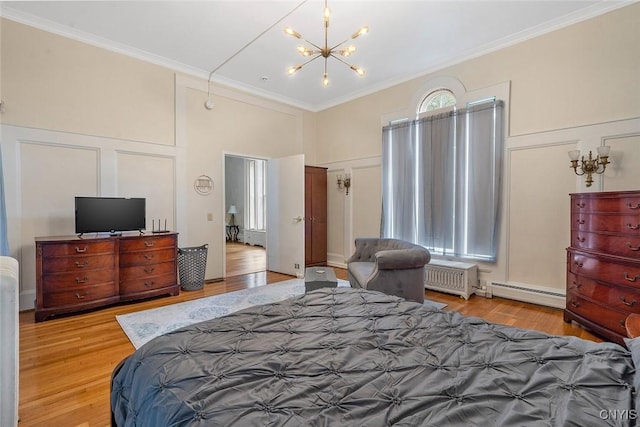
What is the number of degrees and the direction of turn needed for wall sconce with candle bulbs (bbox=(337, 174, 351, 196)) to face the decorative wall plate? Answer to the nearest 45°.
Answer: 0° — it already faces it

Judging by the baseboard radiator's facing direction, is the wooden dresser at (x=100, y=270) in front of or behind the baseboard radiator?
in front

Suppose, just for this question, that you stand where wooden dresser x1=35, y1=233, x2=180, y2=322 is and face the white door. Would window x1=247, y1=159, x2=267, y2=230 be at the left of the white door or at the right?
left

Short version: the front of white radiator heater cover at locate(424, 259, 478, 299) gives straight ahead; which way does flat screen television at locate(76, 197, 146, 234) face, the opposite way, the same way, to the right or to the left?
to the left

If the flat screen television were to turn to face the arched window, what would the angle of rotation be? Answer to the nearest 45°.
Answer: approximately 45° to its left

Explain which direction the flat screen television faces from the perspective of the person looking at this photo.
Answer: facing the viewer

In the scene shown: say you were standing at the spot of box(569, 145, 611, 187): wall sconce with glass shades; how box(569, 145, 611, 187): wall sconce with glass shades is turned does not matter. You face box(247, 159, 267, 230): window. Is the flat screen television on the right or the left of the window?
left

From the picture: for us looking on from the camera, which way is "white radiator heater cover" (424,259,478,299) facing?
facing the viewer and to the left of the viewer

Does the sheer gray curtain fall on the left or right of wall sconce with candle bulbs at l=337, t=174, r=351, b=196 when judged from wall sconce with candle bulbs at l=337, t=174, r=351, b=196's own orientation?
on its left

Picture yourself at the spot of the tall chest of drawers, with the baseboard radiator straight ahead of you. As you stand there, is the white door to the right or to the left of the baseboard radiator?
left

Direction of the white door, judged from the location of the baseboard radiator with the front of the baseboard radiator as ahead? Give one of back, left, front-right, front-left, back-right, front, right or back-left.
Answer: front-right

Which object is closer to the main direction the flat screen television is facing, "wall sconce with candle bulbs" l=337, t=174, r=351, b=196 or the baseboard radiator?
the baseboard radiator

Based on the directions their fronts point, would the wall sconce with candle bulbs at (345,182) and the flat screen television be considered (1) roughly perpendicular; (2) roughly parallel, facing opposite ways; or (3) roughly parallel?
roughly perpendicular

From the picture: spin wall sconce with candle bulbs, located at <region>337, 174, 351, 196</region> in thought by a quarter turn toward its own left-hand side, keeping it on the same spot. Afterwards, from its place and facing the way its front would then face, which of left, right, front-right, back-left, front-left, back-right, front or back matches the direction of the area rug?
right
